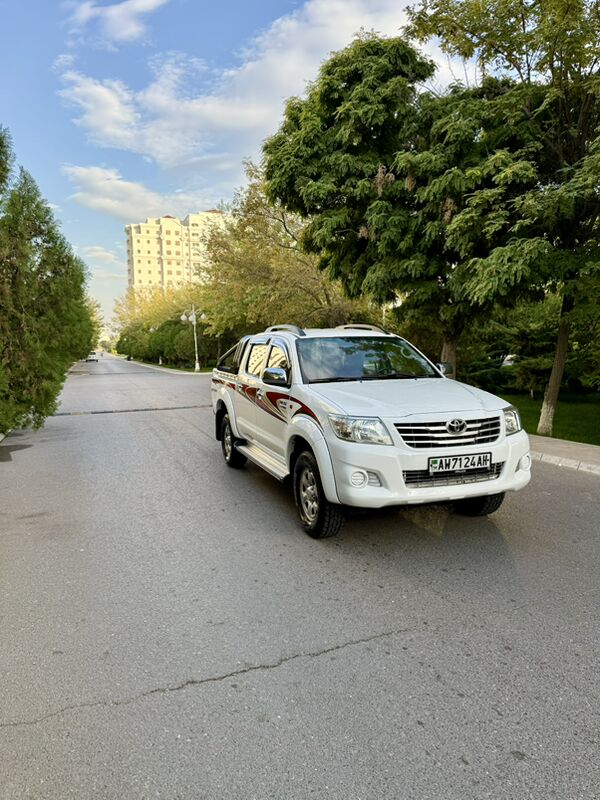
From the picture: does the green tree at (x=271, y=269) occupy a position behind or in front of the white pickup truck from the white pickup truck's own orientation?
behind

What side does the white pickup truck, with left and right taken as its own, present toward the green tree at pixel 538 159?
left

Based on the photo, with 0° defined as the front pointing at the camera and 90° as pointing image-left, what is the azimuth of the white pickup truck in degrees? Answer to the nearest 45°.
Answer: approximately 315°

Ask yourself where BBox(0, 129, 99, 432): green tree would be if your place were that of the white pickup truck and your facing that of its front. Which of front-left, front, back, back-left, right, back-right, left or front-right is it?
back

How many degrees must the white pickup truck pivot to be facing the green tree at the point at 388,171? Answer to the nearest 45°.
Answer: approximately 135° to its left

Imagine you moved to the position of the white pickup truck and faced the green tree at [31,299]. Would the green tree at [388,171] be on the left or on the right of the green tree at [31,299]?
right
